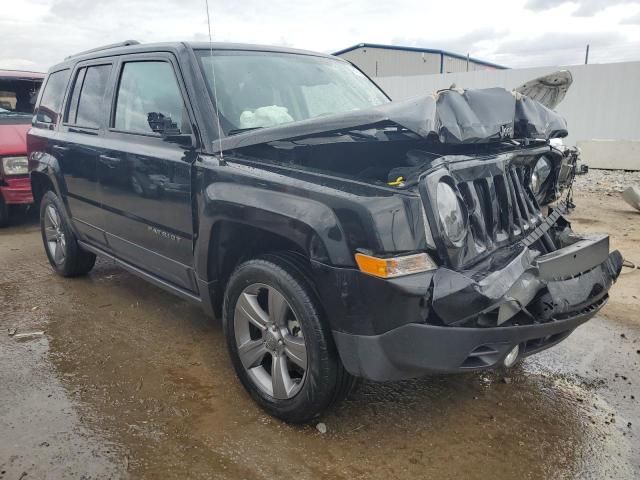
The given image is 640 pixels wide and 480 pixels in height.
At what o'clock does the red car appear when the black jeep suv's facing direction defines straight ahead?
The red car is roughly at 6 o'clock from the black jeep suv.

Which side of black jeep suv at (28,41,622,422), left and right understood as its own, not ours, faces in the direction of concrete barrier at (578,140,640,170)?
left

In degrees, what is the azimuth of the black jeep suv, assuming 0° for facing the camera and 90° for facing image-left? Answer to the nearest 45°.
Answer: approximately 315°
